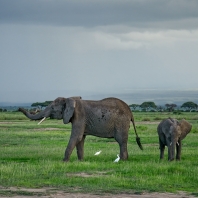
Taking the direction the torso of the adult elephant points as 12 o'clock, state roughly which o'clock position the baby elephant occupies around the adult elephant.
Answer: The baby elephant is roughly at 6 o'clock from the adult elephant.

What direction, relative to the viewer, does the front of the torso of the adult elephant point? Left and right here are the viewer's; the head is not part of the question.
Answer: facing to the left of the viewer
